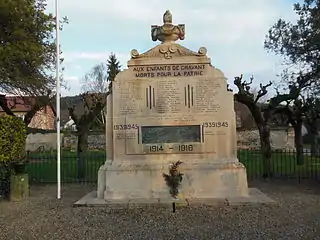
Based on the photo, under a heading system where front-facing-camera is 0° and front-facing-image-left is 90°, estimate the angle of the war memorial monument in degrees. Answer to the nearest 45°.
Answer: approximately 0°

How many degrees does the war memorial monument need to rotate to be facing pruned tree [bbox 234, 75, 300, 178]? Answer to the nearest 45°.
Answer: approximately 135° to its left

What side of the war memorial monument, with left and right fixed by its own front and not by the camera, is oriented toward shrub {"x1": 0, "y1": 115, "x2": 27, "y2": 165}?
right

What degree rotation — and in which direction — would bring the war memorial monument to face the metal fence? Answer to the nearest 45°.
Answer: approximately 135° to its right
